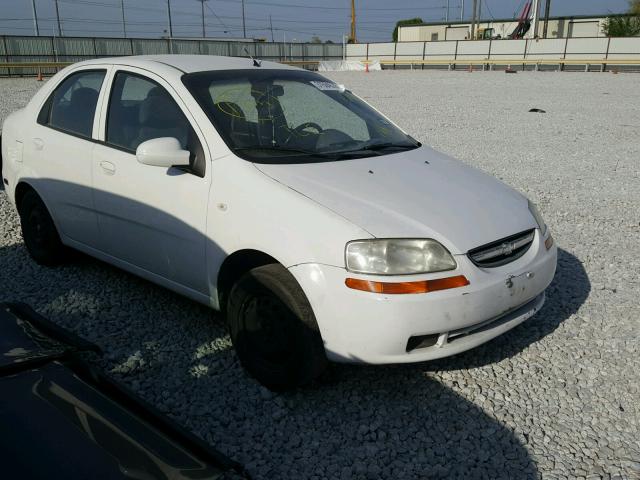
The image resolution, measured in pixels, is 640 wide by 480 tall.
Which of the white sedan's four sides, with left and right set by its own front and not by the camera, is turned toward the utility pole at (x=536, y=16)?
left

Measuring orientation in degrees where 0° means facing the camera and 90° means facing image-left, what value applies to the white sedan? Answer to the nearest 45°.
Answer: approximately 315°
